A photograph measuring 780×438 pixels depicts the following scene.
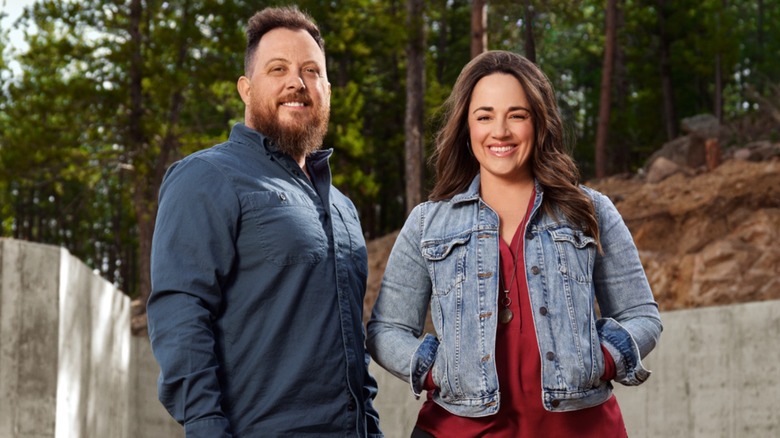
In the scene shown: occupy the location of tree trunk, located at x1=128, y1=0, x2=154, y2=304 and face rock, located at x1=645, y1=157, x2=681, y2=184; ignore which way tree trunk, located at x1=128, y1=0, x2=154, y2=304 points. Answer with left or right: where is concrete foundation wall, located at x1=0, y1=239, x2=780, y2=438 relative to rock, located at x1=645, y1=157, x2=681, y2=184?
right

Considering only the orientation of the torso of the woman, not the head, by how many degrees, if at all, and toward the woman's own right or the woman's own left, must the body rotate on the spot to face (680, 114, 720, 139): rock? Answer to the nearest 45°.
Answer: approximately 180°

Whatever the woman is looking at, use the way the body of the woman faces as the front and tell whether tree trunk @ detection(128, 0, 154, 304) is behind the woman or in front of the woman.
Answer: behind

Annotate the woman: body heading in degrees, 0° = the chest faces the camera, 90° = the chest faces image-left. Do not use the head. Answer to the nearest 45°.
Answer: approximately 0°

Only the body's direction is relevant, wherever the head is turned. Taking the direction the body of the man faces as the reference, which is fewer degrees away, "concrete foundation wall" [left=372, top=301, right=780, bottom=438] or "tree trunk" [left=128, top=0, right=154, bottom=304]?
the concrete foundation wall

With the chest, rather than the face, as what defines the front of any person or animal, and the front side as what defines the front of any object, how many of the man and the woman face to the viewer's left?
0

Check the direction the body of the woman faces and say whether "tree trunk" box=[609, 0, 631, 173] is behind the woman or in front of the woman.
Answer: behind

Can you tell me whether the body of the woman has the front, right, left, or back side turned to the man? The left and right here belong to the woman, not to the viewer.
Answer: right

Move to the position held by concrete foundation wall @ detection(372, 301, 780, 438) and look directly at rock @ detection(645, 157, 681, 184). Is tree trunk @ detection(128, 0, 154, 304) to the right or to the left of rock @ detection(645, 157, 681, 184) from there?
left

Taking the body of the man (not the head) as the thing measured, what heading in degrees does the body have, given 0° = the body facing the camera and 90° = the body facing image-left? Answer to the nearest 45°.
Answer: approximately 315°

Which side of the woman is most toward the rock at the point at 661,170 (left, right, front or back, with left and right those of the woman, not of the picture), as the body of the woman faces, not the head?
back

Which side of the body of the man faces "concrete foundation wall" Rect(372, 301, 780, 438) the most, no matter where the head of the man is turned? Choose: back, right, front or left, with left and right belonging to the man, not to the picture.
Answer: left

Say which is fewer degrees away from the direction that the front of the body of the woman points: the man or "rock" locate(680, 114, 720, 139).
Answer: the man

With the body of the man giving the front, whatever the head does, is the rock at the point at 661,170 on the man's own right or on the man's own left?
on the man's own left

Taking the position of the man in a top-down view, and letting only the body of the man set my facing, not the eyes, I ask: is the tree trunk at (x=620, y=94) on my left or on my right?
on my left
